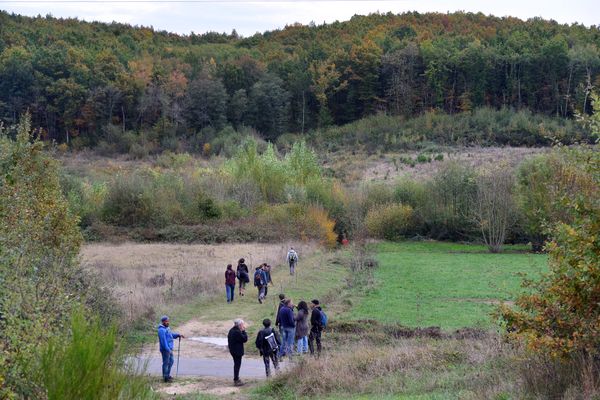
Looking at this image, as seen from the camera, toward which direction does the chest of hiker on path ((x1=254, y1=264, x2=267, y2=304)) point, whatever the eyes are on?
away from the camera

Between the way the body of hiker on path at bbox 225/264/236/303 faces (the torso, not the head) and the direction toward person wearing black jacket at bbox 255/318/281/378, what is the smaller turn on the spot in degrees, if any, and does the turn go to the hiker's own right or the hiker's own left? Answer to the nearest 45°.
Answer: approximately 180°

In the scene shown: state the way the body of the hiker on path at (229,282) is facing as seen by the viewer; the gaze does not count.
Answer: away from the camera

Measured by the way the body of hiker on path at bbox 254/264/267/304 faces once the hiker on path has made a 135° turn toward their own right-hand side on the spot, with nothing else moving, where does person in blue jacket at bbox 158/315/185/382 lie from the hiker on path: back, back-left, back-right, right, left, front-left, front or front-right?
front-right

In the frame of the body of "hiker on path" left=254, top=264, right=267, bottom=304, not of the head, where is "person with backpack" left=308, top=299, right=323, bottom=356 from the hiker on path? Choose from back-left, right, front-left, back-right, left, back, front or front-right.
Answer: back

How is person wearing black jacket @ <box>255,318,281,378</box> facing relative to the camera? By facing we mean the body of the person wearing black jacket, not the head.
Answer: away from the camera

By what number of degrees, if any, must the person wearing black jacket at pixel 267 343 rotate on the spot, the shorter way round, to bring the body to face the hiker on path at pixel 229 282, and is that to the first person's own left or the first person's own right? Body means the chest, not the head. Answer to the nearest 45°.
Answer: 0° — they already face them
